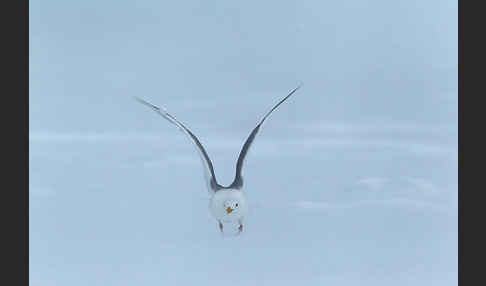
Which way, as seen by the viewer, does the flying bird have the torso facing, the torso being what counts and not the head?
toward the camera
